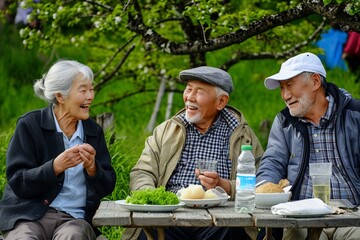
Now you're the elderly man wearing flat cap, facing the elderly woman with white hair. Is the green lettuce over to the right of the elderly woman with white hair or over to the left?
left

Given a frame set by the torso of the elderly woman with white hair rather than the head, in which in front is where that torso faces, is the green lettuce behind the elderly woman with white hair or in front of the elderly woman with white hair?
in front

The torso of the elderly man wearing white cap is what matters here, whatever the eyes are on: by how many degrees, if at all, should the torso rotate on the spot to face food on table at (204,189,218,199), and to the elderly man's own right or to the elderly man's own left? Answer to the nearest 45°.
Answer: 0° — they already face it

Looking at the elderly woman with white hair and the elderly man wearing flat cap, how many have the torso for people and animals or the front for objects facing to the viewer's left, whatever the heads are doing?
0

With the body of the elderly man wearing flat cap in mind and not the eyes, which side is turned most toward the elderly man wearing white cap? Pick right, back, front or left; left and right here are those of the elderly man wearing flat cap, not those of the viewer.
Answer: left

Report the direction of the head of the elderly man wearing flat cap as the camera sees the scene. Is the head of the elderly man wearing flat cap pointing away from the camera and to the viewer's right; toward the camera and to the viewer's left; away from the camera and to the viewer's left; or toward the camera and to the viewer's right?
toward the camera and to the viewer's left

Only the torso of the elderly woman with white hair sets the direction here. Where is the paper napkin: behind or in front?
in front

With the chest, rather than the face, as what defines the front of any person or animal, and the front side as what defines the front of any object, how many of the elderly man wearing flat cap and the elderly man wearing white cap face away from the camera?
0

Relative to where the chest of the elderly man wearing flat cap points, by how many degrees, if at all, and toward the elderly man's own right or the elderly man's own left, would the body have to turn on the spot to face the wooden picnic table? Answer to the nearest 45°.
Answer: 0° — they already face it

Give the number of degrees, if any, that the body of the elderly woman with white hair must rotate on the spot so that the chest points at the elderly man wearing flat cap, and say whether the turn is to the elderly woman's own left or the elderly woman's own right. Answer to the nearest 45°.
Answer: approximately 45° to the elderly woman's own left

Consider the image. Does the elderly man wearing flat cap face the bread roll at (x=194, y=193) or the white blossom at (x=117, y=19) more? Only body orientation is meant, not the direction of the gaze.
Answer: the bread roll

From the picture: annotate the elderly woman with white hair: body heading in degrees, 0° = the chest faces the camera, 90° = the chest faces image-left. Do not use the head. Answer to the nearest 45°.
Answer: approximately 315°

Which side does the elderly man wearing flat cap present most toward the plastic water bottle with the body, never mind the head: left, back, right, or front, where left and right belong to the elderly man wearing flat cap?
front

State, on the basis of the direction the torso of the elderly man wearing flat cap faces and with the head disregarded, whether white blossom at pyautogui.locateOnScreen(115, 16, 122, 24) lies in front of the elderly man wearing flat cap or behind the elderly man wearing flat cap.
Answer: behind

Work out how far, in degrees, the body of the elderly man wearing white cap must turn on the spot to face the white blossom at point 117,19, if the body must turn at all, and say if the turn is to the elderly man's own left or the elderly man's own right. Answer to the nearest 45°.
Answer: approximately 90° to the elderly man's own right
